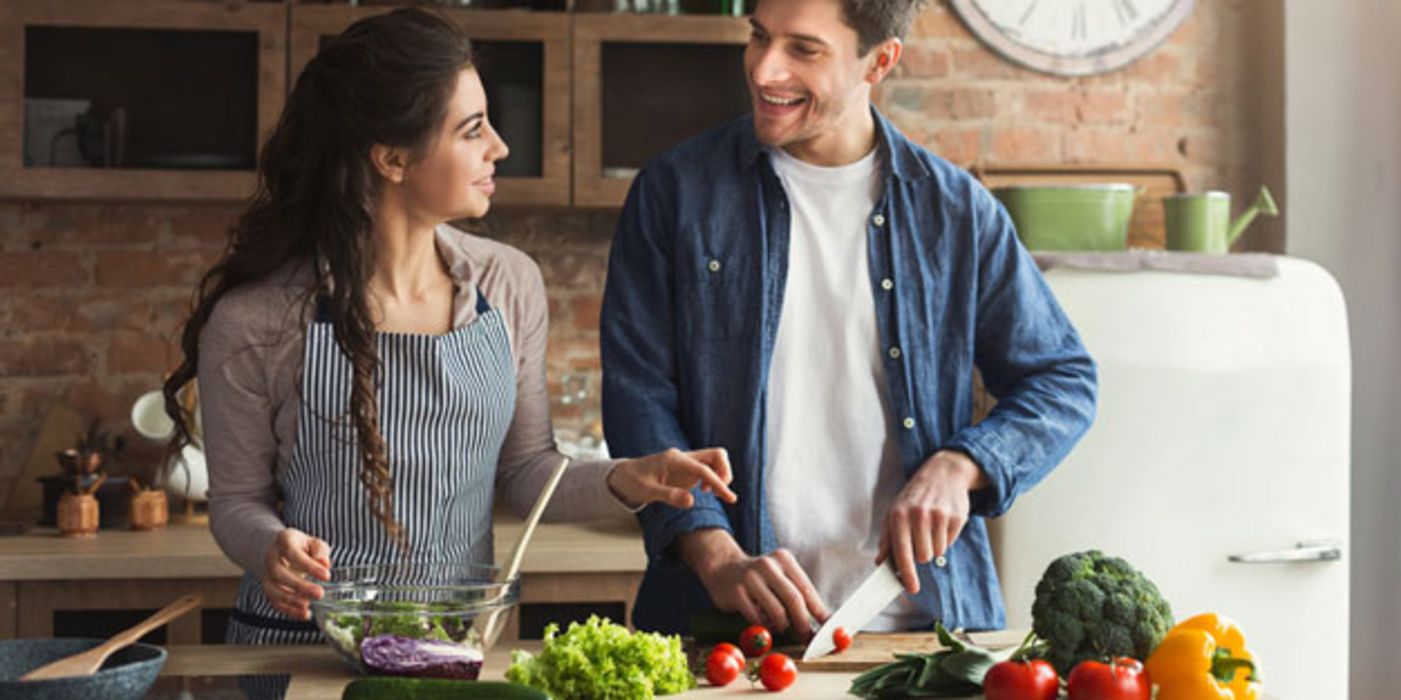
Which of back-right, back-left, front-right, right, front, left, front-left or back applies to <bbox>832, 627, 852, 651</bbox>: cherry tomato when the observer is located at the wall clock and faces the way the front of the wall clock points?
front

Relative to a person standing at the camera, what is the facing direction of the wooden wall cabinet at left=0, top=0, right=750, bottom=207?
facing the viewer

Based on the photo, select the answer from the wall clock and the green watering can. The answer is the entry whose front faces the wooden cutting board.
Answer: the wall clock

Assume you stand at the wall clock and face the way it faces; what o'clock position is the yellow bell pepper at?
The yellow bell pepper is roughly at 12 o'clock from the wall clock.

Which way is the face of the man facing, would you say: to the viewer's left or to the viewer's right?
to the viewer's left

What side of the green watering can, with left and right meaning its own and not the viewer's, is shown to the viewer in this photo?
right

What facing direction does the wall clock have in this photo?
toward the camera

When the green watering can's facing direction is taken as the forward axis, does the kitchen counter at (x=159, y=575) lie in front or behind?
behind

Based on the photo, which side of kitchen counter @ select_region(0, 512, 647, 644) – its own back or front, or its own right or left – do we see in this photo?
front

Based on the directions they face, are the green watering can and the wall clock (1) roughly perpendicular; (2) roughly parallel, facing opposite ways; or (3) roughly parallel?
roughly perpendicular

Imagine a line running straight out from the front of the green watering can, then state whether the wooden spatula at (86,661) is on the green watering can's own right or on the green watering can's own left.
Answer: on the green watering can's own right

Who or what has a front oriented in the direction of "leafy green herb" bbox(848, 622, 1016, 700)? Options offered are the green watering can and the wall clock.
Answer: the wall clock

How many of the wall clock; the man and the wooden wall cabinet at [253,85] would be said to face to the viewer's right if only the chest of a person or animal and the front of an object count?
0

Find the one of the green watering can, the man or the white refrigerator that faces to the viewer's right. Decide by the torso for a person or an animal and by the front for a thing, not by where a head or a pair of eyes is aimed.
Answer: the green watering can

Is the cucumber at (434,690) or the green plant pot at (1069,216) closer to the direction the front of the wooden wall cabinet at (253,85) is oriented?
the cucumber
